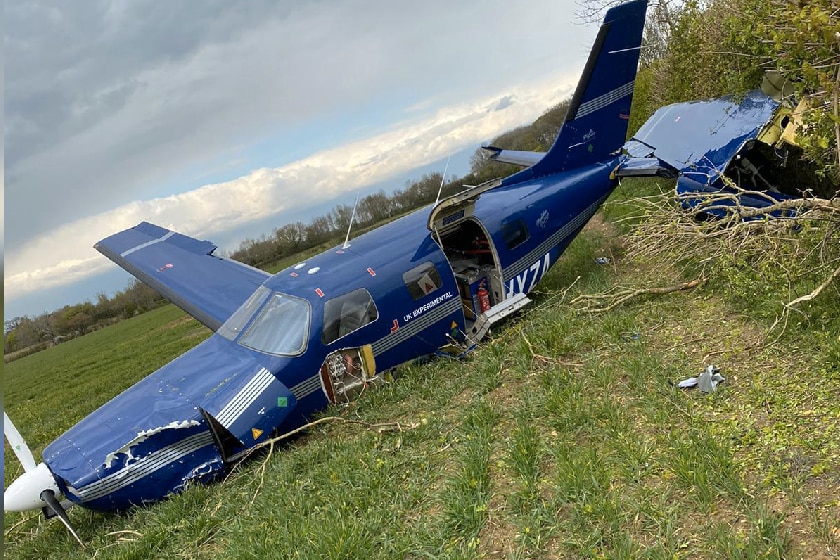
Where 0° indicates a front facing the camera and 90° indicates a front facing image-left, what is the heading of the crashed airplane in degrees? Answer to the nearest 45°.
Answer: approximately 45°
